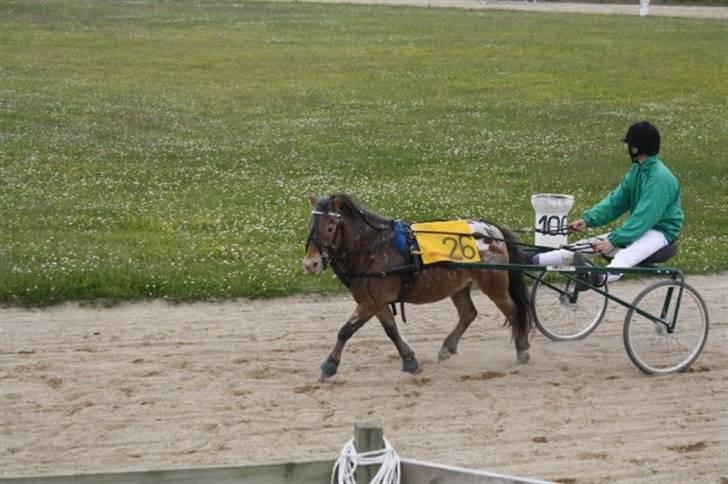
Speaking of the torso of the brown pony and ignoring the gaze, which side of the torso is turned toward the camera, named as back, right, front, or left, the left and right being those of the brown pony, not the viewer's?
left

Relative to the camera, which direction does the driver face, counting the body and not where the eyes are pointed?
to the viewer's left

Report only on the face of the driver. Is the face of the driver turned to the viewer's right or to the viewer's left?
to the viewer's left

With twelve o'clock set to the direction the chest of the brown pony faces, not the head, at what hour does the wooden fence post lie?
The wooden fence post is roughly at 9 o'clock from the brown pony.

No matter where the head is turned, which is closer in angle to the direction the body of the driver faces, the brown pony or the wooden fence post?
the brown pony

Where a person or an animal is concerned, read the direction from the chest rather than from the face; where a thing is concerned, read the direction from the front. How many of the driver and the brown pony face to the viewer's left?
2

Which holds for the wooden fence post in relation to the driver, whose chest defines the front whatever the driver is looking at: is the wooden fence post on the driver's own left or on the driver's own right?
on the driver's own left

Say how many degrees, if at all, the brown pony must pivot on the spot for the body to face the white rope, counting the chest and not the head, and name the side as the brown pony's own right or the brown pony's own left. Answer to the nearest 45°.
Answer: approximately 90° to the brown pony's own left

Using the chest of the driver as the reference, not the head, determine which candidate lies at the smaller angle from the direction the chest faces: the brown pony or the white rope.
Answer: the brown pony

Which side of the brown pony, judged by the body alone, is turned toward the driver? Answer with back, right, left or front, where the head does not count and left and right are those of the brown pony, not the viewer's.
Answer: back

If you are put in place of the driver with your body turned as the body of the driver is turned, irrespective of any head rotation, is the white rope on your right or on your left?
on your left
